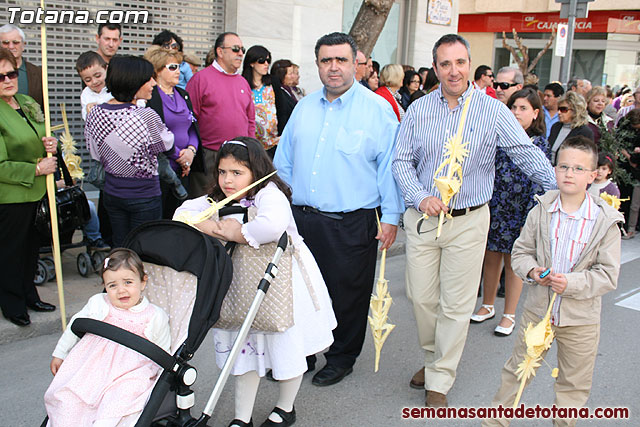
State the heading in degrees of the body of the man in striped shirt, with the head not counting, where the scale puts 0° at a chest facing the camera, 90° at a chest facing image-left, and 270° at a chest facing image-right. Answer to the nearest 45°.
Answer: approximately 0°

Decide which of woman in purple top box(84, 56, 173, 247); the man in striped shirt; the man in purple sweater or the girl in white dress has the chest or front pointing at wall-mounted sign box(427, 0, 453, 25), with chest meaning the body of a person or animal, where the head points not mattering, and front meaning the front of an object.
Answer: the woman in purple top

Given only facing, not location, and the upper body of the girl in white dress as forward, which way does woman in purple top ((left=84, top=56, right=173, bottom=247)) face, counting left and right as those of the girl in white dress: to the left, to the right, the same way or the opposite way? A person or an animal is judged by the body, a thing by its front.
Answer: the opposite way

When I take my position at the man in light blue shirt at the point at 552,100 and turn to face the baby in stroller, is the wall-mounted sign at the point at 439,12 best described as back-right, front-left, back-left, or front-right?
back-right

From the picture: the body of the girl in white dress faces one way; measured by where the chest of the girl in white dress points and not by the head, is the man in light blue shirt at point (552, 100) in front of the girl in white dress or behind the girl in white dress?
behind

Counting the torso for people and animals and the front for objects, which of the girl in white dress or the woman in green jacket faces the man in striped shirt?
the woman in green jacket

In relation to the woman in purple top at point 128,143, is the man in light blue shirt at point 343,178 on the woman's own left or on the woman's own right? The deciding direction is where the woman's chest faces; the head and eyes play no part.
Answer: on the woman's own right

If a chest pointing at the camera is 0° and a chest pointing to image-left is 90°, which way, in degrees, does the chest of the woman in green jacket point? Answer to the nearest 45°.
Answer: approximately 315°

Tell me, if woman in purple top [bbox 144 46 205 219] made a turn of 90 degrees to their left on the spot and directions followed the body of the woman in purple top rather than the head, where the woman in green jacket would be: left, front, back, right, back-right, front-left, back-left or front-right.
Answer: back

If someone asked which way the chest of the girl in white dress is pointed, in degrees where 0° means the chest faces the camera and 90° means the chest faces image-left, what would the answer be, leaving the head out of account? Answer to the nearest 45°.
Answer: approximately 45°

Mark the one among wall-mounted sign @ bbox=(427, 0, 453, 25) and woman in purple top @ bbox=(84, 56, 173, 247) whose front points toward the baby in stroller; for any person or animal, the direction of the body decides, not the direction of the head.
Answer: the wall-mounted sign

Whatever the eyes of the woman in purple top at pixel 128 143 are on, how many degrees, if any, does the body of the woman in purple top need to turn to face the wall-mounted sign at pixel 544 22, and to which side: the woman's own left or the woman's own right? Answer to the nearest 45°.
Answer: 0° — they already face it
